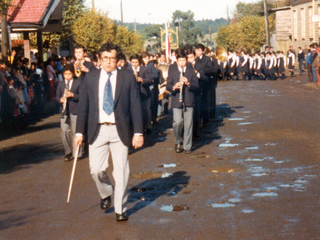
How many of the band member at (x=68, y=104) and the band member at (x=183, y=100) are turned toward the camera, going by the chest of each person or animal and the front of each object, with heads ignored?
2

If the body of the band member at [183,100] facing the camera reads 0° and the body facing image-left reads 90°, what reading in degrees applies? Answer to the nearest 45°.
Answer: approximately 0°

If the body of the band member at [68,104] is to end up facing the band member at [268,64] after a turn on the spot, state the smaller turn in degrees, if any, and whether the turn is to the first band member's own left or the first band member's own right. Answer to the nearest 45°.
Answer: approximately 135° to the first band member's own left

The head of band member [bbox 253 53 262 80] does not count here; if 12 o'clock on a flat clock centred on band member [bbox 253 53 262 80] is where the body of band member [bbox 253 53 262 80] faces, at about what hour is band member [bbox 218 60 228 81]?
band member [bbox 218 60 228 81] is roughly at 2 o'clock from band member [bbox 253 53 262 80].

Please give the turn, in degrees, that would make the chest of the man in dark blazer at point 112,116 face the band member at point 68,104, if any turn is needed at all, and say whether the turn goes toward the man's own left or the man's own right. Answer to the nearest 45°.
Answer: approximately 180°

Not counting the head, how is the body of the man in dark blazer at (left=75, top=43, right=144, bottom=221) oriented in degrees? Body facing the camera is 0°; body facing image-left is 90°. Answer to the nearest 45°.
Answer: approximately 0°

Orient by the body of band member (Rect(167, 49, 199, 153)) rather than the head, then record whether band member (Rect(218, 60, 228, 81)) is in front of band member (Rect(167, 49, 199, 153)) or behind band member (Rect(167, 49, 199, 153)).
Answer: behind

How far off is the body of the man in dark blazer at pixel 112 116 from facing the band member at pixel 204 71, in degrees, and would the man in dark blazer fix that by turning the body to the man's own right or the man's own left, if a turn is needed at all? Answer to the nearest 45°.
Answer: approximately 180°
